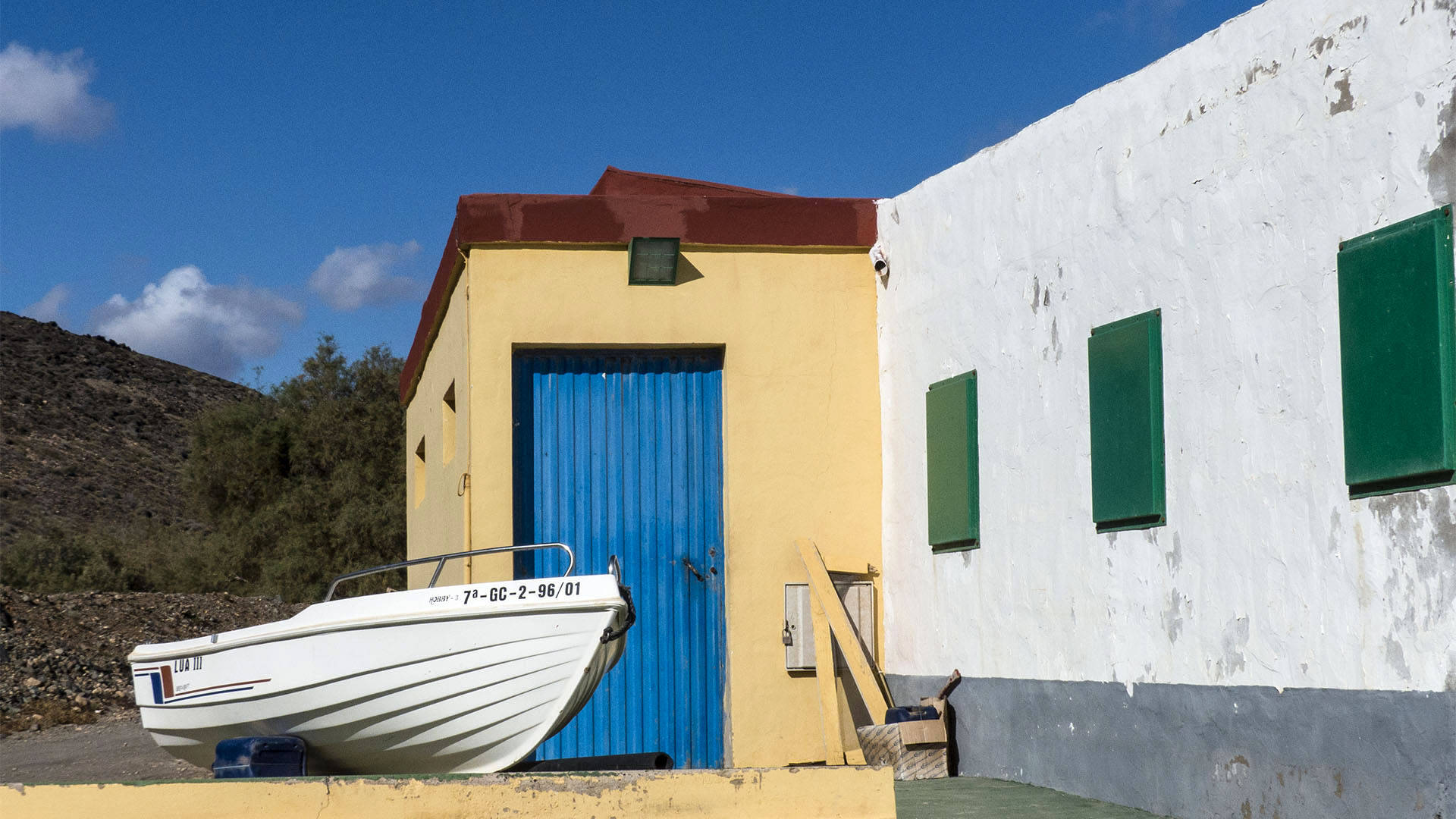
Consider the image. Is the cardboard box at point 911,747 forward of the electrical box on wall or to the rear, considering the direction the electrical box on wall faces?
forward

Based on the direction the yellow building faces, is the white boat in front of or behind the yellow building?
in front

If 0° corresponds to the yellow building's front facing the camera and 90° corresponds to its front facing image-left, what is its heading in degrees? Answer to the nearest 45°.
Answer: approximately 0°

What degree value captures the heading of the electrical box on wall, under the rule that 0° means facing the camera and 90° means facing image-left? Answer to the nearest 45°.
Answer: approximately 0°
